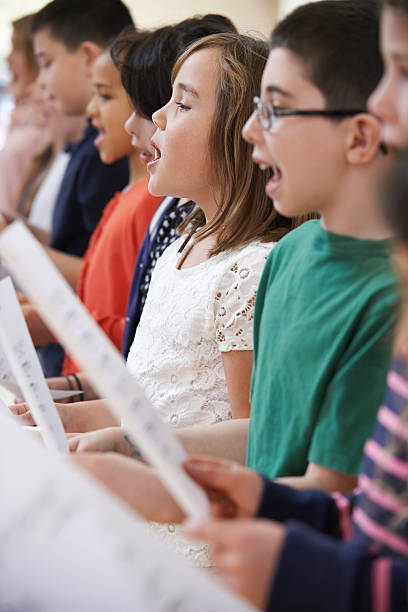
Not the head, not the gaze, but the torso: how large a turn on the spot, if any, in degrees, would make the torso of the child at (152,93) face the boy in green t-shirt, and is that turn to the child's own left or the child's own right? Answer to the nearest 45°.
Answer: approximately 90° to the child's own left

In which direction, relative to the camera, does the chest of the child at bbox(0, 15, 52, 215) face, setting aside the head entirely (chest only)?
to the viewer's left

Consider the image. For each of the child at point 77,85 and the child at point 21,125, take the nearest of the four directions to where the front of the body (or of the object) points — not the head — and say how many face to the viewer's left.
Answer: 2

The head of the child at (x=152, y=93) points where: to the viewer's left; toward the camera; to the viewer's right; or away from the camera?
to the viewer's left

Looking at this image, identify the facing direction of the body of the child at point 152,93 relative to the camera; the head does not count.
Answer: to the viewer's left

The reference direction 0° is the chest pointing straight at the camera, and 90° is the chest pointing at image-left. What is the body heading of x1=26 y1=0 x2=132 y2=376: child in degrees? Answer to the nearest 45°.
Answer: approximately 90°
